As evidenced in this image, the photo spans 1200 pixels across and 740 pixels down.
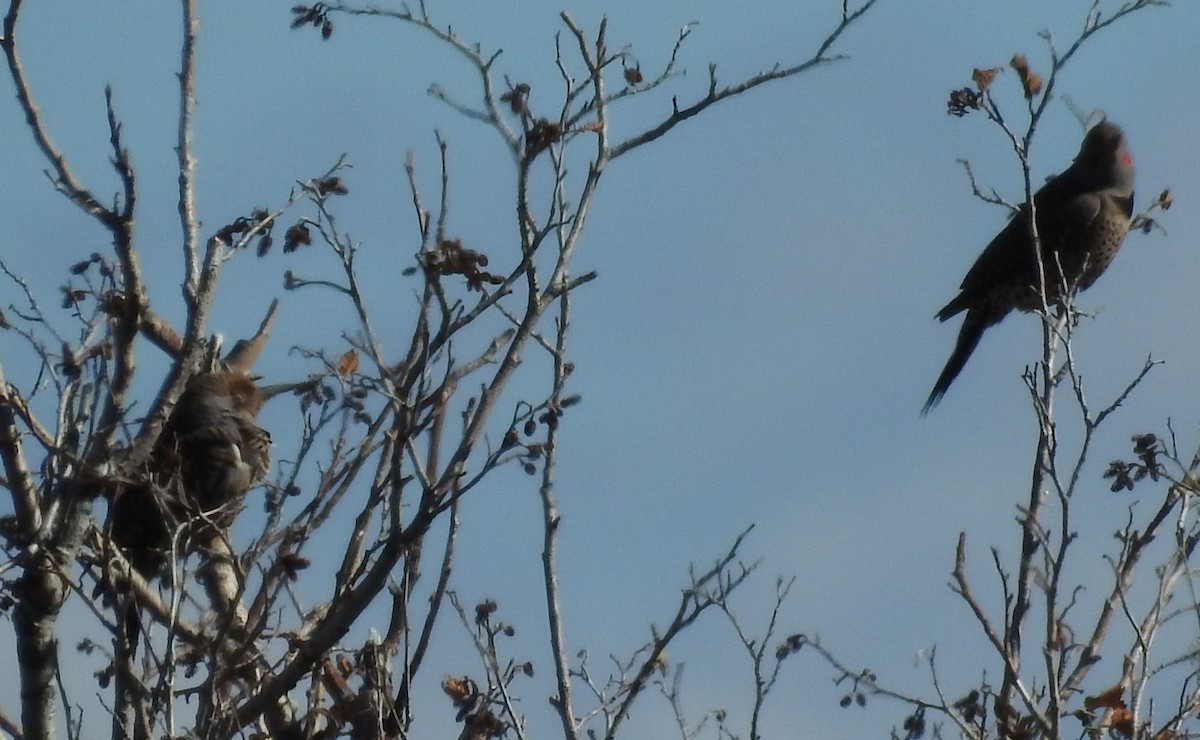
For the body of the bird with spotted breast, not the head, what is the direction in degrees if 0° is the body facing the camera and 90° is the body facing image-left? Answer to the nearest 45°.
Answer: approximately 270°

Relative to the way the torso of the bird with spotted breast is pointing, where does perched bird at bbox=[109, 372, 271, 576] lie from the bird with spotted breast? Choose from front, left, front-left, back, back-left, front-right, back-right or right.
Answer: back-right

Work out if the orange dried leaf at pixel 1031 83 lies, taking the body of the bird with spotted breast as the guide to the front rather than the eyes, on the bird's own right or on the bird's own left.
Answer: on the bird's own right

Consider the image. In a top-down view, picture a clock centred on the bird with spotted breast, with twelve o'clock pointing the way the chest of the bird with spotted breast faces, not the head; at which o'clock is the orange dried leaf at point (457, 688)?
The orange dried leaf is roughly at 4 o'clock from the bird with spotted breast.

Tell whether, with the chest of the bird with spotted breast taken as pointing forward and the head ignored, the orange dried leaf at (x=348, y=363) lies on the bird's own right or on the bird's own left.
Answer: on the bird's own right
